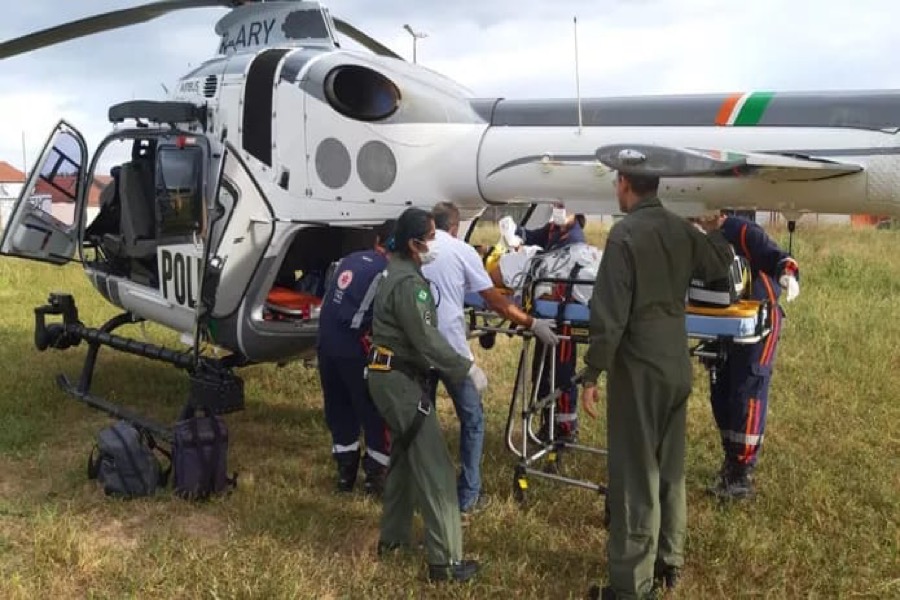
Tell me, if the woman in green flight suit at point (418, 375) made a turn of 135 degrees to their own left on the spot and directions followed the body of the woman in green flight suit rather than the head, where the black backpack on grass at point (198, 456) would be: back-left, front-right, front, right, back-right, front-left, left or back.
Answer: front

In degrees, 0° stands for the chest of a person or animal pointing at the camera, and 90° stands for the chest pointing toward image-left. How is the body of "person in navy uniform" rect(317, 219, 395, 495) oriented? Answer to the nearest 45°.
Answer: approximately 225°

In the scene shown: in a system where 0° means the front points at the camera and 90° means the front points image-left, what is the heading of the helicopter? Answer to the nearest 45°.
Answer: approximately 135°

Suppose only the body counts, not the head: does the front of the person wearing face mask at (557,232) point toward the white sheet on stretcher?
yes

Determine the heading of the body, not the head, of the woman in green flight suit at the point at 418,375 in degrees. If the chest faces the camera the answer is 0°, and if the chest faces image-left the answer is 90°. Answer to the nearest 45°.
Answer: approximately 270°

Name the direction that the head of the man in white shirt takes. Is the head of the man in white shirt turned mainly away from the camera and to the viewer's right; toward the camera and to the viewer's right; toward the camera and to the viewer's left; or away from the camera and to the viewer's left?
away from the camera and to the viewer's right

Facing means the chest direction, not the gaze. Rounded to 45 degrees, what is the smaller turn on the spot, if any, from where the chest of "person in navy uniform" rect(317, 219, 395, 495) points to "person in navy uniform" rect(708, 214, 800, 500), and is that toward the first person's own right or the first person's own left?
approximately 45° to the first person's own right

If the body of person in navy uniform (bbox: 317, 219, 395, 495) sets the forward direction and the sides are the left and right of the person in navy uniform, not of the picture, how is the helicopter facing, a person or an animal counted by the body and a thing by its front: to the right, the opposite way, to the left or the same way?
to the left

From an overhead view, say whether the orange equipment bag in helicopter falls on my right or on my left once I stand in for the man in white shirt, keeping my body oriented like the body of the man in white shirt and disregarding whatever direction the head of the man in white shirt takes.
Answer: on my left

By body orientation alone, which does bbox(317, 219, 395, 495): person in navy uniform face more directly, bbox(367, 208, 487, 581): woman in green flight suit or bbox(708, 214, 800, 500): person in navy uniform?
the person in navy uniform
